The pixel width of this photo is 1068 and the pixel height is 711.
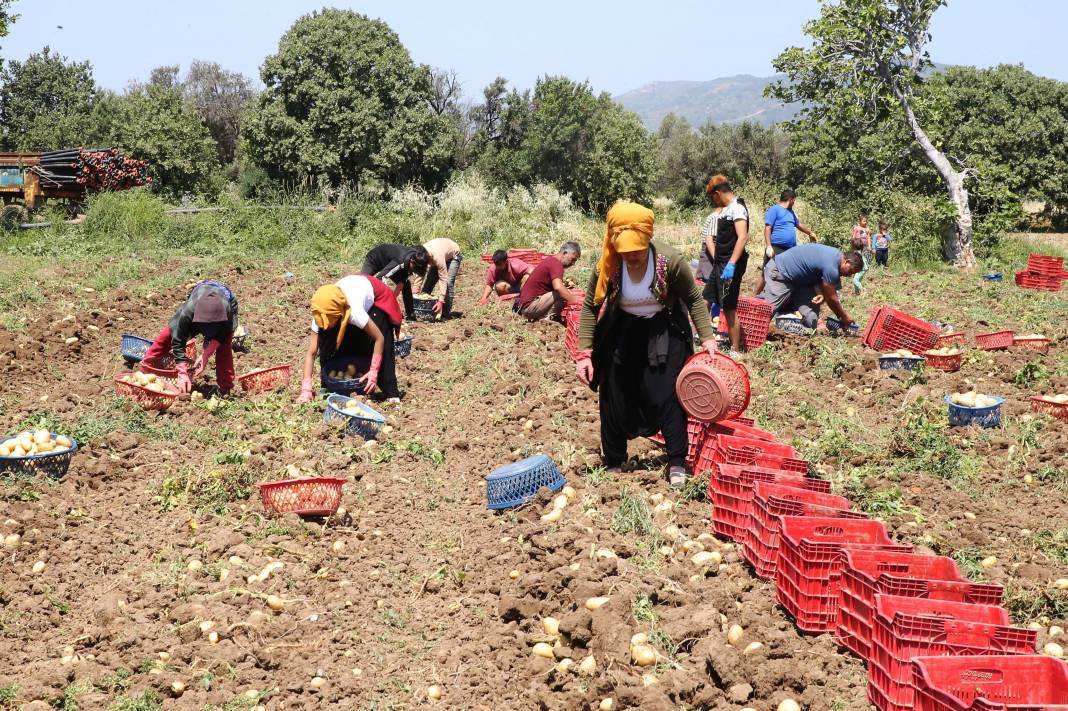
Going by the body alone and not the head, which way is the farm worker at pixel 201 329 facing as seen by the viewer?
toward the camera

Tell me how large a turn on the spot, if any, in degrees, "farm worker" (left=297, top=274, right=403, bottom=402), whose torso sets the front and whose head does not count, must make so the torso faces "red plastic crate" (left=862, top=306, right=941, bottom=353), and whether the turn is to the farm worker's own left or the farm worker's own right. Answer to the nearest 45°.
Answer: approximately 135° to the farm worker's own left

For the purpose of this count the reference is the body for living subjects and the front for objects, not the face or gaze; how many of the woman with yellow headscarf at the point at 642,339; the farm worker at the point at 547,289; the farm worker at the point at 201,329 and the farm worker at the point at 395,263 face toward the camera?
2

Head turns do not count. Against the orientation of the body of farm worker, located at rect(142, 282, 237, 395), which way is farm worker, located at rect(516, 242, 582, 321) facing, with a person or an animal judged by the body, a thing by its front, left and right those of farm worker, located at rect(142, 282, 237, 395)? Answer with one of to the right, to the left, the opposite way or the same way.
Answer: to the left

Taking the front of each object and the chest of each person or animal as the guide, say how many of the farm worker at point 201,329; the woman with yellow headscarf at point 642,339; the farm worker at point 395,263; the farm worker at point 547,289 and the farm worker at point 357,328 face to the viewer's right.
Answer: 2

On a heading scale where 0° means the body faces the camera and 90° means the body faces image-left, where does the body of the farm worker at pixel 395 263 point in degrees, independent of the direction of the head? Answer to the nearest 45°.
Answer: approximately 270°

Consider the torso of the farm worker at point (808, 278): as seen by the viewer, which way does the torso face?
to the viewer's right

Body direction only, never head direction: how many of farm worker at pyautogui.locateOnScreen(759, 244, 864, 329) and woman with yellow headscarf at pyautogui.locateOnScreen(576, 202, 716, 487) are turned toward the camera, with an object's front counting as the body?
1

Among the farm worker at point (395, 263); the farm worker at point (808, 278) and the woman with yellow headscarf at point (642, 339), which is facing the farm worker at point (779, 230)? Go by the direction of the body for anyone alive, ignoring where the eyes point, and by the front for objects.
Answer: the farm worker at point (395, 263)

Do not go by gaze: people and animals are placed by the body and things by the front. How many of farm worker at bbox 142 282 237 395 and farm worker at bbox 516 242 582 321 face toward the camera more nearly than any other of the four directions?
1

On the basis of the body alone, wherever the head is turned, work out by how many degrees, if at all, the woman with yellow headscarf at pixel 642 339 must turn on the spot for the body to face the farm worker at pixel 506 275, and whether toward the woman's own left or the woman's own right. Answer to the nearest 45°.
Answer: approximately 180°

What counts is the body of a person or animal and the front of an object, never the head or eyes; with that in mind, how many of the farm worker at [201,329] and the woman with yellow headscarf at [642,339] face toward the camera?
2

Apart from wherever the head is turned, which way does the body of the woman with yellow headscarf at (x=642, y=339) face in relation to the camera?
toward the camera

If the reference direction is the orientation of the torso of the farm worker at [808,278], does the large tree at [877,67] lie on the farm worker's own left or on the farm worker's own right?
on the farm worker's own left

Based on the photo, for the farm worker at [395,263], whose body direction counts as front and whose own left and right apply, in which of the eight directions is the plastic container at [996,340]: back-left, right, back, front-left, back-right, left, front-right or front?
front
